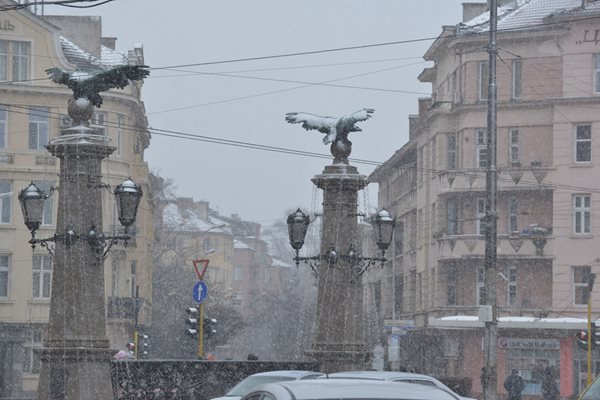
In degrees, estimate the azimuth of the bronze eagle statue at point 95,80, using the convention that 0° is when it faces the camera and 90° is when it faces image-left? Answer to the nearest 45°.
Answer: approximately 45°

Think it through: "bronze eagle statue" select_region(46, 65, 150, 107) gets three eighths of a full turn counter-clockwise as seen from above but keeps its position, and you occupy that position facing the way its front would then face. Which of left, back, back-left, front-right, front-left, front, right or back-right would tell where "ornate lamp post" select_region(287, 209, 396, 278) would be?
front-left

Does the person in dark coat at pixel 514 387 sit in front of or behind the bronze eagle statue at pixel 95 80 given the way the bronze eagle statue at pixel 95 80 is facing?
behind

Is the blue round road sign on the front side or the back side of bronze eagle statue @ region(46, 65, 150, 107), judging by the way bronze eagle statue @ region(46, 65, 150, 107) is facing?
on the back side
